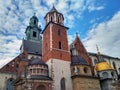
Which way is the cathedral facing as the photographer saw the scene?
facing the viewer and to the left of the viewer
